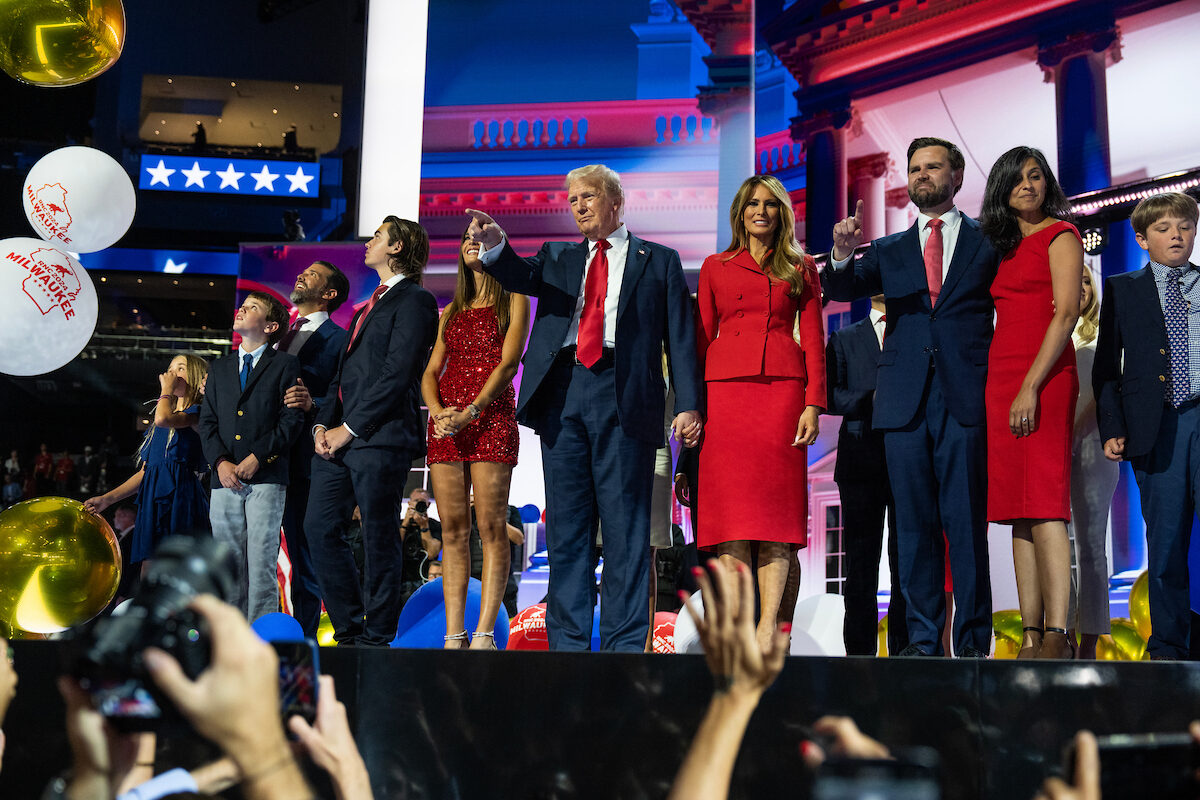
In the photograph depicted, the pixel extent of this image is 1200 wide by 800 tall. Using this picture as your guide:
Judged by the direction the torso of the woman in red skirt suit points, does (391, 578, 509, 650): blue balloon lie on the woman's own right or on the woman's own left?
on the woman's own right

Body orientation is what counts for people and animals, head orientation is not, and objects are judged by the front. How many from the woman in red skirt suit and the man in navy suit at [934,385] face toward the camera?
2

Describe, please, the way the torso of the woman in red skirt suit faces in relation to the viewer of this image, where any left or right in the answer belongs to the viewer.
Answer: facing the viewer

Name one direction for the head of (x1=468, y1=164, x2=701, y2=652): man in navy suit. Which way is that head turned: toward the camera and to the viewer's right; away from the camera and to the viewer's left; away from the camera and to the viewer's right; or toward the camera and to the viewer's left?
toward the camera and to the viewer's left

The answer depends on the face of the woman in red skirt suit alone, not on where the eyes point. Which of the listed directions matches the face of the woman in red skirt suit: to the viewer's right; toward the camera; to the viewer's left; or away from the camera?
toward the camera

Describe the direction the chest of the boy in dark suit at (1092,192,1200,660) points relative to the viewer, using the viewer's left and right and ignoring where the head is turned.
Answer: facing the viewer and to the right of the viewer

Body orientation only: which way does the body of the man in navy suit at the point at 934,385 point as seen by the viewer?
toward the camera

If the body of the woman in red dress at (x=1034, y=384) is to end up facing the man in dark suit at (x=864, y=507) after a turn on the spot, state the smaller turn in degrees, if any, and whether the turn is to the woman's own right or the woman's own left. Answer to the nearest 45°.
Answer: approximately 90° to the woman's own right
